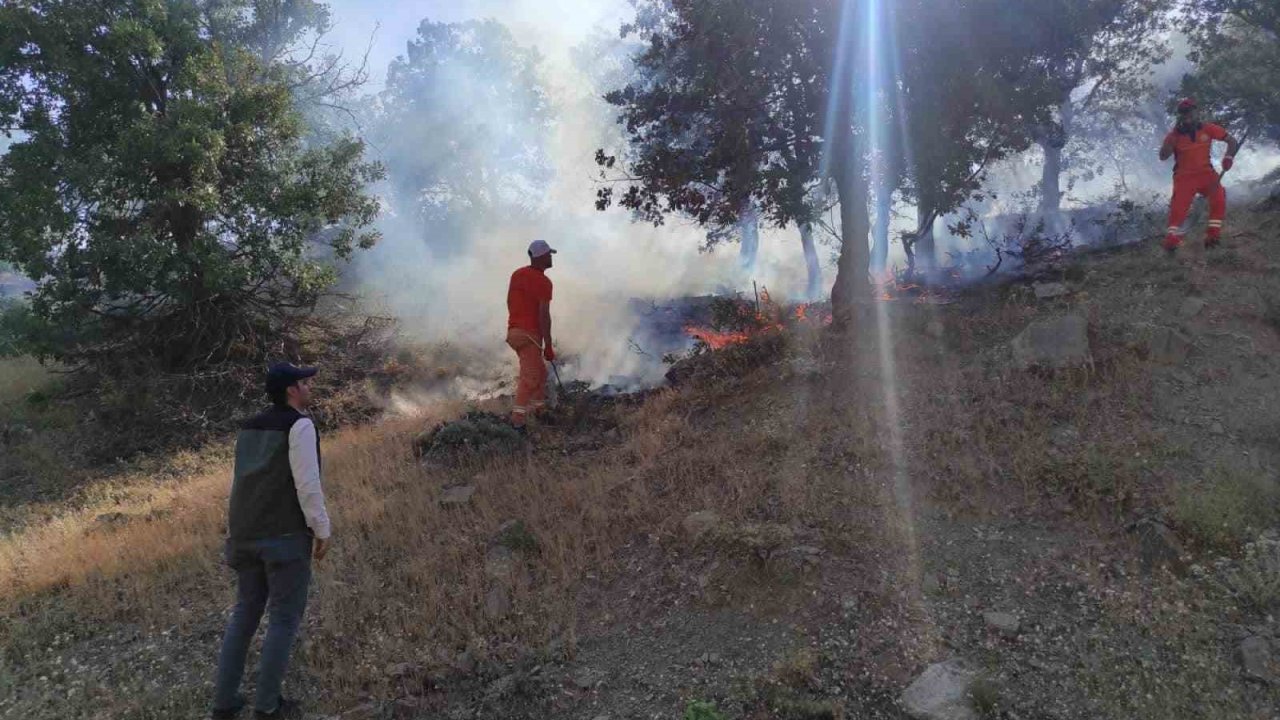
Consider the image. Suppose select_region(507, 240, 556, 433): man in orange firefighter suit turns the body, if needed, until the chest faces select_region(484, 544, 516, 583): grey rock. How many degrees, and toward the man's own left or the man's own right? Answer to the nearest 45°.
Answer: approximately 135° to the man's own right

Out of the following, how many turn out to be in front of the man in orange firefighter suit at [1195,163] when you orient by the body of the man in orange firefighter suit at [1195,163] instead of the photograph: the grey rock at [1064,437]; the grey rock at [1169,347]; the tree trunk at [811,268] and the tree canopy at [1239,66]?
2

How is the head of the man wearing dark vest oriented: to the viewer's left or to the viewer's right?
to the viewer's right

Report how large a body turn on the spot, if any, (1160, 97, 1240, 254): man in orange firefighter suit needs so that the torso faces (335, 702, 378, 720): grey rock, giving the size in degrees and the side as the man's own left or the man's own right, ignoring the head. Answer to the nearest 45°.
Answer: approximately 45° to the man's own right

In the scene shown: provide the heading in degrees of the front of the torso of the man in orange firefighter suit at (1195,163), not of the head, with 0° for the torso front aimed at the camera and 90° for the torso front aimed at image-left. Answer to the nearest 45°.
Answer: approximately 0°

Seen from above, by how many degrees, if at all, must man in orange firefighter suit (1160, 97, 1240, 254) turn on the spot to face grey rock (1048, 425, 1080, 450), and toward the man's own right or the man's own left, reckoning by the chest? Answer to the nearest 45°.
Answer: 0° — they already face it

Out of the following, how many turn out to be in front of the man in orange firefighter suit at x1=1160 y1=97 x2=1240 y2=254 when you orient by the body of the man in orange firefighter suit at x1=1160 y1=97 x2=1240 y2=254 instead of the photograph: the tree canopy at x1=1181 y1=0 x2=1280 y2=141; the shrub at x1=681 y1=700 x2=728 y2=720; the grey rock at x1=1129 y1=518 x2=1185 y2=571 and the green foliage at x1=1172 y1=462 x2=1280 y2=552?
3

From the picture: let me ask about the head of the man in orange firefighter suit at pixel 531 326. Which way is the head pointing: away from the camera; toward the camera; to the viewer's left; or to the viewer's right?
to the viewer's right

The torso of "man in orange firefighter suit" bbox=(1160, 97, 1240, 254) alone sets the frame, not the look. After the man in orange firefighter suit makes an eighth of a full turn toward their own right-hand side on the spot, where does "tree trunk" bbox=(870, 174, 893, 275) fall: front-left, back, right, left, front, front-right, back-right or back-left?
right

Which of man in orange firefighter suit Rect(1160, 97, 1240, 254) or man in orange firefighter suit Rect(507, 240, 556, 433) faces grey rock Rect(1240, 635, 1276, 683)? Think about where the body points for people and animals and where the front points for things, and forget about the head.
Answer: man in orange firefighter suit Rect(1160, 97, 1240, 254)
